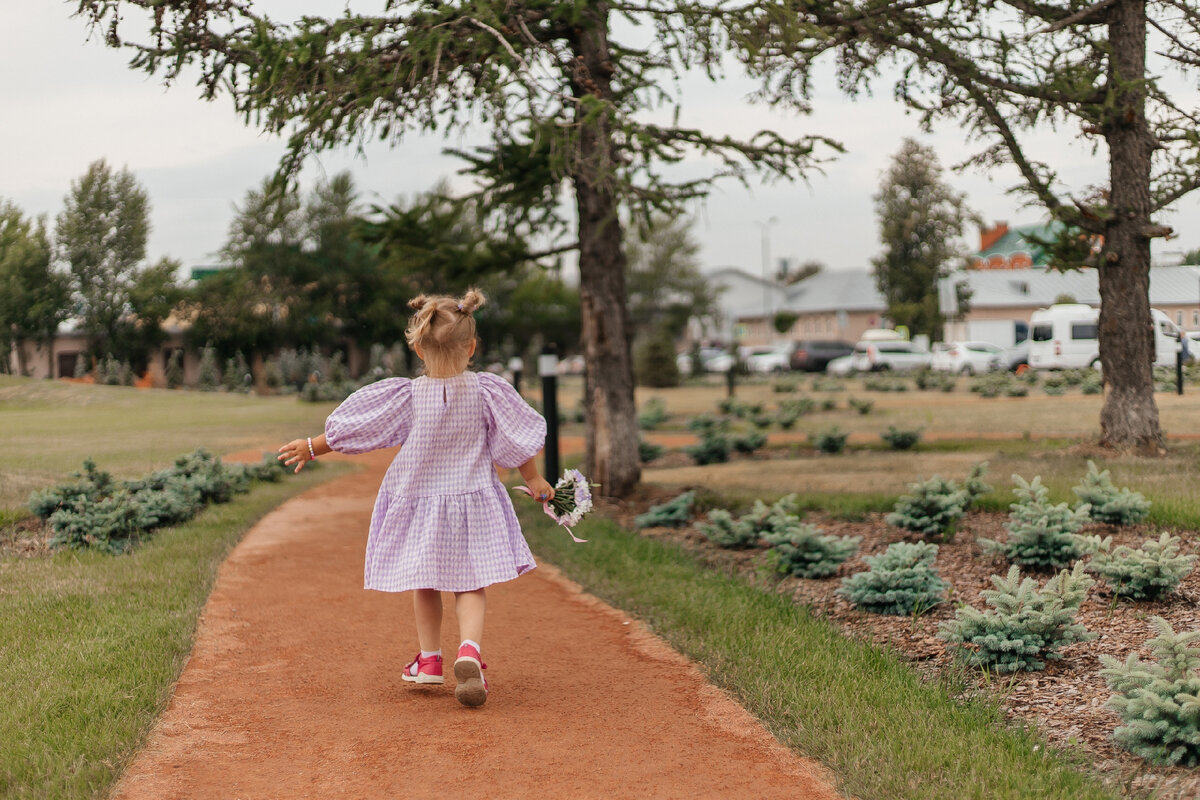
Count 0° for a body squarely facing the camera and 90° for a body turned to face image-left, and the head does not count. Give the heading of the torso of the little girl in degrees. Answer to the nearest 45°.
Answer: approximately 180°

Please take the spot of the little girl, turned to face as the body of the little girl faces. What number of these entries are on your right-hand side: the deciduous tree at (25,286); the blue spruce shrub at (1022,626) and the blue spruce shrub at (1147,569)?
2

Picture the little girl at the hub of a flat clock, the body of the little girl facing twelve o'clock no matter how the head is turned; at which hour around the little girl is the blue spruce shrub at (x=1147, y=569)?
The blue spruce shrub is roughly at 3 o'clock from the little girl.

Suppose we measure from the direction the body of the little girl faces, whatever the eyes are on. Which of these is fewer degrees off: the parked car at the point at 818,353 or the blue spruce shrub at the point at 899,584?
the parked car

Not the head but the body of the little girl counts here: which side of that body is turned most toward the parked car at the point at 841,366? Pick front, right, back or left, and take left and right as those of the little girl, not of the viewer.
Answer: front

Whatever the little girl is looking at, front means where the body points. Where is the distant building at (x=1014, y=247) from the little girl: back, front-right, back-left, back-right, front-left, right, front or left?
front-right

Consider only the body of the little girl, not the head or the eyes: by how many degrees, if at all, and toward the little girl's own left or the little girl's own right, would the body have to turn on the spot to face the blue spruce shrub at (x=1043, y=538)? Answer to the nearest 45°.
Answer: approximately 90° to the little girl's own right

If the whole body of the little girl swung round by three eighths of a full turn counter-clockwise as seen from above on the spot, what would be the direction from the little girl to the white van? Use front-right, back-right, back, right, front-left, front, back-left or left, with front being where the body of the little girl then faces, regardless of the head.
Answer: back

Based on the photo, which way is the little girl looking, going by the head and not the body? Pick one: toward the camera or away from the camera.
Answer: away from the camera

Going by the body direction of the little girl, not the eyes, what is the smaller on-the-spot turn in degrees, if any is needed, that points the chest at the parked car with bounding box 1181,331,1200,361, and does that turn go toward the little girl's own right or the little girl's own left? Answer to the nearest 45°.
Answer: approximately 45° to the little girl's own right

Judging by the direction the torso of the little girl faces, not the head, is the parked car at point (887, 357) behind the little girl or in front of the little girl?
in front

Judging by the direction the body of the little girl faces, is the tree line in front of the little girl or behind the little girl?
in front

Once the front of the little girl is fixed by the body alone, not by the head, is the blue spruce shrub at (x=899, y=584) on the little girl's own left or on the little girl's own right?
on the little girl's own right

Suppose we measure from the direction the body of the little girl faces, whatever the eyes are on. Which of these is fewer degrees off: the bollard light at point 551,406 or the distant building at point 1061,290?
the bollard light

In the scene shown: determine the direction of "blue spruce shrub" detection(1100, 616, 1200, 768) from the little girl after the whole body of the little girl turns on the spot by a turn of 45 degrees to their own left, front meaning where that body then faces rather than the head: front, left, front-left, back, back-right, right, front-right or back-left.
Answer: back

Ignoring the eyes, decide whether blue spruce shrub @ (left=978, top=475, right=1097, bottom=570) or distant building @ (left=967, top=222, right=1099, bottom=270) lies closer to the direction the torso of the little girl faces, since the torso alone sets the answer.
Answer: the distant building

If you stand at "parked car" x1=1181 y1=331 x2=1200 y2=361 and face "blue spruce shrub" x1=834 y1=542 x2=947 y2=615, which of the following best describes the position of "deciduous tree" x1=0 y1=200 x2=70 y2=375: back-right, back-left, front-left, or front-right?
front-right
